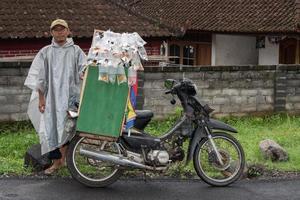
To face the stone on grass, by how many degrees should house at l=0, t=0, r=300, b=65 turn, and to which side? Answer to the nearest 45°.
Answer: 0° — it already faces it

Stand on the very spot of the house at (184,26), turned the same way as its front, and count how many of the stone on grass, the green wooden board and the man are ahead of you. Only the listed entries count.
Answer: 3

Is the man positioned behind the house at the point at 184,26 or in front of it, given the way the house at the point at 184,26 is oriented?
in front

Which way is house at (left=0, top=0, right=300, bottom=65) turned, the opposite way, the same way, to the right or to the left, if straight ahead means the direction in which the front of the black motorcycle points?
to the right

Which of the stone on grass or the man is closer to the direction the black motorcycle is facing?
the stone on grass

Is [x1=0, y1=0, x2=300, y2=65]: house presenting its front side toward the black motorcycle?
yes

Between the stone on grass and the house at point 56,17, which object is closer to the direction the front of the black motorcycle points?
the stone on grass

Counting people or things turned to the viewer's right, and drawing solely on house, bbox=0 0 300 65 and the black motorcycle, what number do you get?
1

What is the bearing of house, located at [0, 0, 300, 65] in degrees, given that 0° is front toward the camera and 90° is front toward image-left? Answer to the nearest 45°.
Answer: approximately 0°

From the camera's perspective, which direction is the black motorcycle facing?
to the viewer's right

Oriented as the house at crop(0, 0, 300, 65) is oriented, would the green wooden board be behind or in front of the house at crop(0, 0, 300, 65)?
in front

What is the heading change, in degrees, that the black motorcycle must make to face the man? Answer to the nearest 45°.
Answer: approximately 180°
